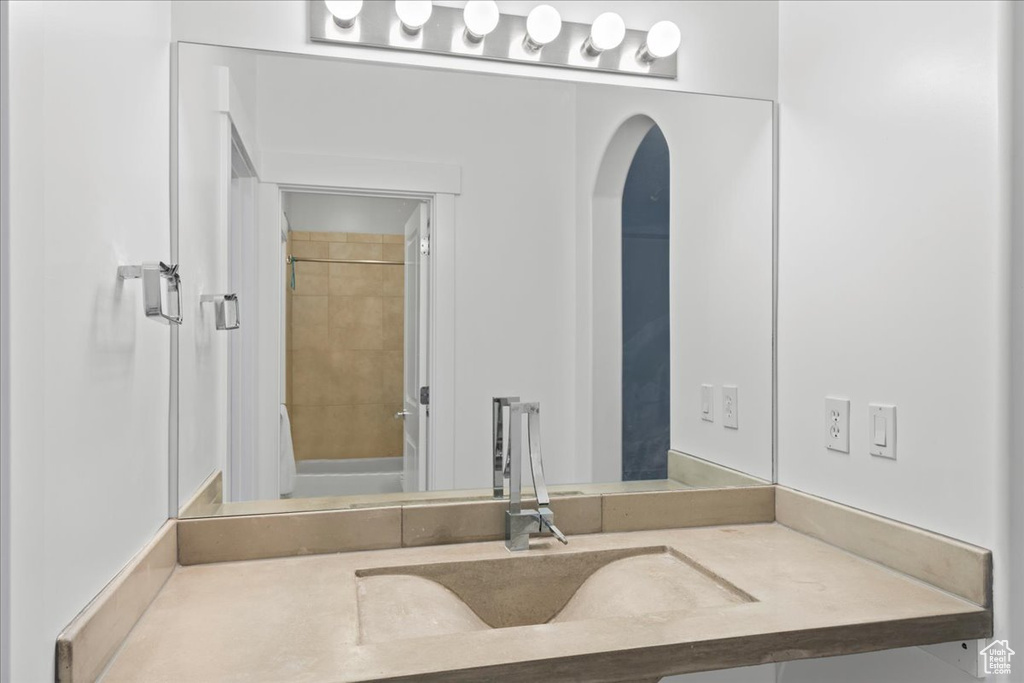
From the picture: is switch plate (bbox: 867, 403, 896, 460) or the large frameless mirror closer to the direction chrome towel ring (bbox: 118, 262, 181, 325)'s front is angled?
the switch plate

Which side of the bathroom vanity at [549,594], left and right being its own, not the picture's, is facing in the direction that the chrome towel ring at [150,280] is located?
right

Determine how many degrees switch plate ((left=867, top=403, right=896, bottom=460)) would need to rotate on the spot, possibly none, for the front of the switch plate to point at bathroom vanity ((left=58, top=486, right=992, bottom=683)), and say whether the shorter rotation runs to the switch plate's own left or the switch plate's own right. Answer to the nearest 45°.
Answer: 0° — it already faces it

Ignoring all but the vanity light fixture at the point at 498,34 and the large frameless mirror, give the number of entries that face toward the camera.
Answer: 2

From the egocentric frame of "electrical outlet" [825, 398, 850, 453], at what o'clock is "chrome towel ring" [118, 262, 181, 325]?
The chrome towel ring is roughly at 12 o'clock from the electrical outlet.

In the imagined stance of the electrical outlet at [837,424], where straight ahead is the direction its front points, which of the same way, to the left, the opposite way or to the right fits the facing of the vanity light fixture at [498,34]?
to the left

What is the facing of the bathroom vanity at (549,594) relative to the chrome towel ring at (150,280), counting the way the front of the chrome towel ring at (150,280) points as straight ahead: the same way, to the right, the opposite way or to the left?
to the right

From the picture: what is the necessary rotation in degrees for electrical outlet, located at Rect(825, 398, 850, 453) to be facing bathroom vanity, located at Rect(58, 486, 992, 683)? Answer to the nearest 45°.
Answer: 0° — it already faces it

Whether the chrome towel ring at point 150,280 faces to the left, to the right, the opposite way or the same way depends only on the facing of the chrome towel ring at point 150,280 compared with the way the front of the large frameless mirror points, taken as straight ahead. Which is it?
to the left
